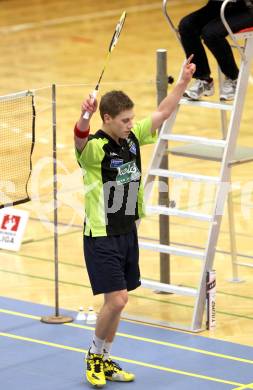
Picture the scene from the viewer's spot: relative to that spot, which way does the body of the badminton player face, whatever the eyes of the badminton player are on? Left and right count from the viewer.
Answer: facing the viewer and to the right of the viewer

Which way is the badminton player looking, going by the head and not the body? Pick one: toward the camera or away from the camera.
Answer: toward the camera
